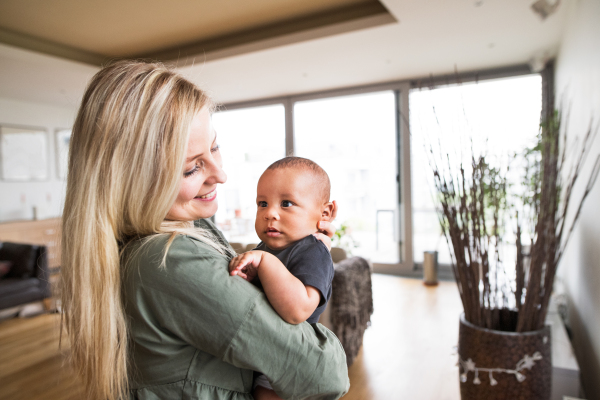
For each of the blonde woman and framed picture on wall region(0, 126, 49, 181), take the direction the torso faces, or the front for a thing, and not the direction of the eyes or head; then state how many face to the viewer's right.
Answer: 1

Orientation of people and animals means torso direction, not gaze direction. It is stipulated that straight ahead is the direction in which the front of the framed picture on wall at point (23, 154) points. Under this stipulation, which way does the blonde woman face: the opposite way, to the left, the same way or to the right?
to the left

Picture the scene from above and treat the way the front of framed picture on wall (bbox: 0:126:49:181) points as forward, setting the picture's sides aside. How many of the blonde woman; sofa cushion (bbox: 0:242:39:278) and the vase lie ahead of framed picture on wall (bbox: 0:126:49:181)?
3

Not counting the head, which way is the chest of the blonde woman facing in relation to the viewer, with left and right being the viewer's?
facing to the right of the viewer

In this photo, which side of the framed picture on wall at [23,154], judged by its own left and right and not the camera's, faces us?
front

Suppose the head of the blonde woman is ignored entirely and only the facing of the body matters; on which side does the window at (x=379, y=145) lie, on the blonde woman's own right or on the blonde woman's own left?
on the blonde woman's own left

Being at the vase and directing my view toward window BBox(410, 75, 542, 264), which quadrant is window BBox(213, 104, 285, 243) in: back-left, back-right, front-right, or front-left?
front-left

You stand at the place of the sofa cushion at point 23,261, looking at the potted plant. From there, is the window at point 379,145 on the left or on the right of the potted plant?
left

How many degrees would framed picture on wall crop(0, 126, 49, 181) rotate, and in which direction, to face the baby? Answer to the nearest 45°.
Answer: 0° — it already faces them

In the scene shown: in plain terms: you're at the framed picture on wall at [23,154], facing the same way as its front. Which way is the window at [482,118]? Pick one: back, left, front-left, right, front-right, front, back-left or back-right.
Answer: front-left

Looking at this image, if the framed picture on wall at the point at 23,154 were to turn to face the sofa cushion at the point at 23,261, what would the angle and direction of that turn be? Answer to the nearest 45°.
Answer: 0° — it already faces it

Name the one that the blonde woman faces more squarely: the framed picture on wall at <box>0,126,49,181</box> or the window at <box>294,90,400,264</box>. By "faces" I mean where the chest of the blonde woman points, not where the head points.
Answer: the window

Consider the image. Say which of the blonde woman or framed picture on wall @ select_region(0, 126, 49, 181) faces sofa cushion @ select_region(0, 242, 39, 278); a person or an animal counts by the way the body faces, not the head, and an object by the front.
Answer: the framed picture on wall

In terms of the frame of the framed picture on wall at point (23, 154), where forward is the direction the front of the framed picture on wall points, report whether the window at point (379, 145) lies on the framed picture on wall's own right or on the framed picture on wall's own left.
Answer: on the framed picture on wall's own left

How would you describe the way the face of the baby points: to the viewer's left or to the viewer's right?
to the viewer's left
